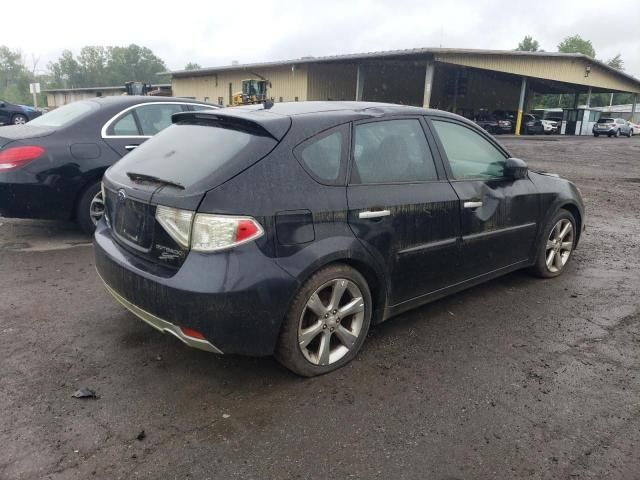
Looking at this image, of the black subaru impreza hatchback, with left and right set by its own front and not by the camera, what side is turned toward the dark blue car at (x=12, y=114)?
left

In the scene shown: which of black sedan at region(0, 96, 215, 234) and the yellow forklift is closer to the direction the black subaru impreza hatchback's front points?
the yellow forklift

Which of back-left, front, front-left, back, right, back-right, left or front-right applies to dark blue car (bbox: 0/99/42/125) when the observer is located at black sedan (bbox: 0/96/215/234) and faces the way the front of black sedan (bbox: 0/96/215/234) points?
front-left

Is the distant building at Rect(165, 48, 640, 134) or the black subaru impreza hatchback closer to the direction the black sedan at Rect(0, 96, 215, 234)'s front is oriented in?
the distant building

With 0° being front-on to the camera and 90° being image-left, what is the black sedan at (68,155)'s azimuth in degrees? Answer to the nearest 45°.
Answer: approximately 225°

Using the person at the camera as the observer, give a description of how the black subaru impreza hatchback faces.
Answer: facing away from the viewer and to the right of the viewer

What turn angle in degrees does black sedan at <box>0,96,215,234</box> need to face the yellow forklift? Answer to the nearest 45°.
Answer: approximately 45° to its left

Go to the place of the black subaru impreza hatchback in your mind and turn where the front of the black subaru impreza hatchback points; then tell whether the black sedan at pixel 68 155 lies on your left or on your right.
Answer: on your left

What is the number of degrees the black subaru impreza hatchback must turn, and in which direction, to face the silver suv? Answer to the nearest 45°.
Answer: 0° — it already faces it

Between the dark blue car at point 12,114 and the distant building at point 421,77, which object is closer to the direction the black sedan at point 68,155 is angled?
the distant building

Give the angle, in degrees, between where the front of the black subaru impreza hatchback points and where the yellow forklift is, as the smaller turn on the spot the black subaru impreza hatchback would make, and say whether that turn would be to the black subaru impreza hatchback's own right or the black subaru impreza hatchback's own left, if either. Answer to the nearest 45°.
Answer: approximately 45° to the black subaru impreza hatchback's own left
